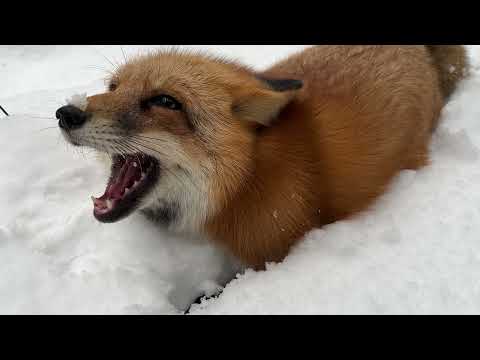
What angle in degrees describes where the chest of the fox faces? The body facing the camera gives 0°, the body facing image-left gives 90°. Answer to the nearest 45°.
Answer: approximately 45°
